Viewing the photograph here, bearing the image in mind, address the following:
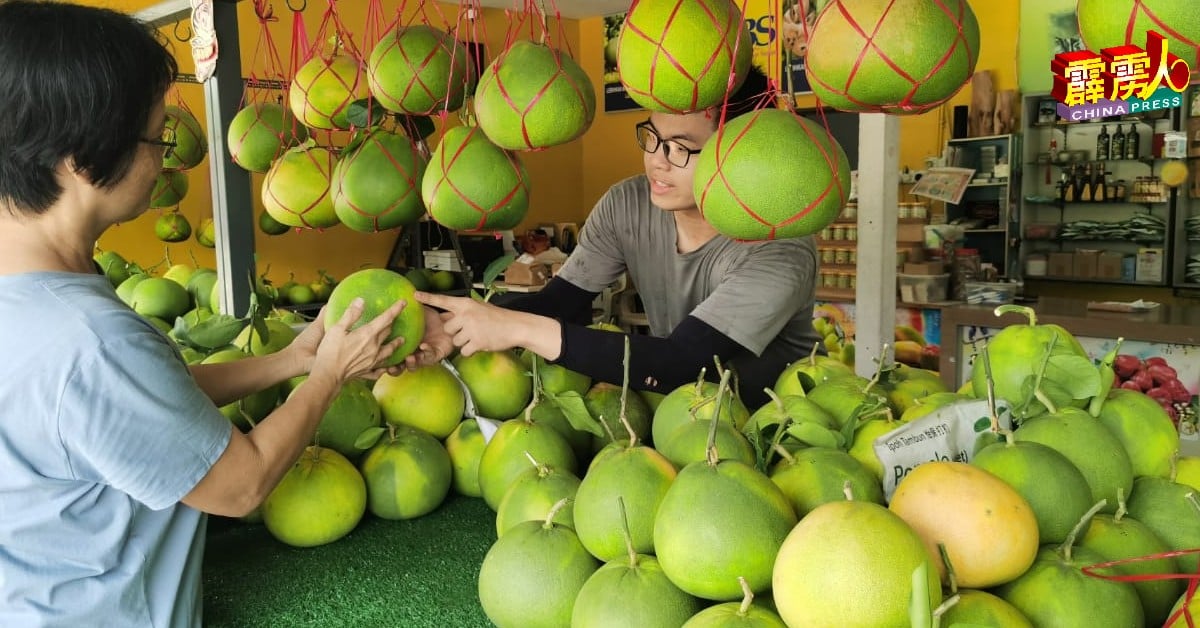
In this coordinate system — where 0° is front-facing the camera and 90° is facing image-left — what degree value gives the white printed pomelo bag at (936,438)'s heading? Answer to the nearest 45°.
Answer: approximately 0°

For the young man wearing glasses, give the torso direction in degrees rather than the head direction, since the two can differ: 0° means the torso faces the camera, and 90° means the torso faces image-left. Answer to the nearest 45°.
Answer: approximately 45°

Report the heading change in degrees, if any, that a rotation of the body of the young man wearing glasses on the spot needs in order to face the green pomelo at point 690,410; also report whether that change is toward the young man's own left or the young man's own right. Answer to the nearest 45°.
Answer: approximately 45° to the young man's own left

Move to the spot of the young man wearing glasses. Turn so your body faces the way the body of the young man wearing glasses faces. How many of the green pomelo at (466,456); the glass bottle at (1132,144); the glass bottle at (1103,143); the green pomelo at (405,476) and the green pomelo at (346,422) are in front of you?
3

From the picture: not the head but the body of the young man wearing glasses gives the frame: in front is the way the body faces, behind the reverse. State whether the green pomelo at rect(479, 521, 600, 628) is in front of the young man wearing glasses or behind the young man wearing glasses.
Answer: in front

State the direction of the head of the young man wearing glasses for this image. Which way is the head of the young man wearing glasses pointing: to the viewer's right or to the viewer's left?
to the viewer's left

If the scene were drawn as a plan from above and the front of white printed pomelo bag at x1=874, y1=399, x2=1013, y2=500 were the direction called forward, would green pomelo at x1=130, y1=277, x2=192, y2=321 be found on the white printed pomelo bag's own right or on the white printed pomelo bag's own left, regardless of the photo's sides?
on the white printed pomelo bag's own right

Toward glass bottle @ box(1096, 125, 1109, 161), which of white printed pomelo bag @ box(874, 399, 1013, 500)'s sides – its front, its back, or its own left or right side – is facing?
back

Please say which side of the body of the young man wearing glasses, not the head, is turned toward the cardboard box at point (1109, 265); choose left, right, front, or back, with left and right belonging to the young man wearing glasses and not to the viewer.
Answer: back

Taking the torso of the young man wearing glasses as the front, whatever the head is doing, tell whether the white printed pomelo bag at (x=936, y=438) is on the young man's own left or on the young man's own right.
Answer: on the young man's own left

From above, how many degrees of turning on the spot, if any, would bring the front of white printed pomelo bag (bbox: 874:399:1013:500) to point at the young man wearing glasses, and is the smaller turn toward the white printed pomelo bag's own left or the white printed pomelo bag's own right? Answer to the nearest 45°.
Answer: approximately 135° to the white printed pomelo bag's own right
